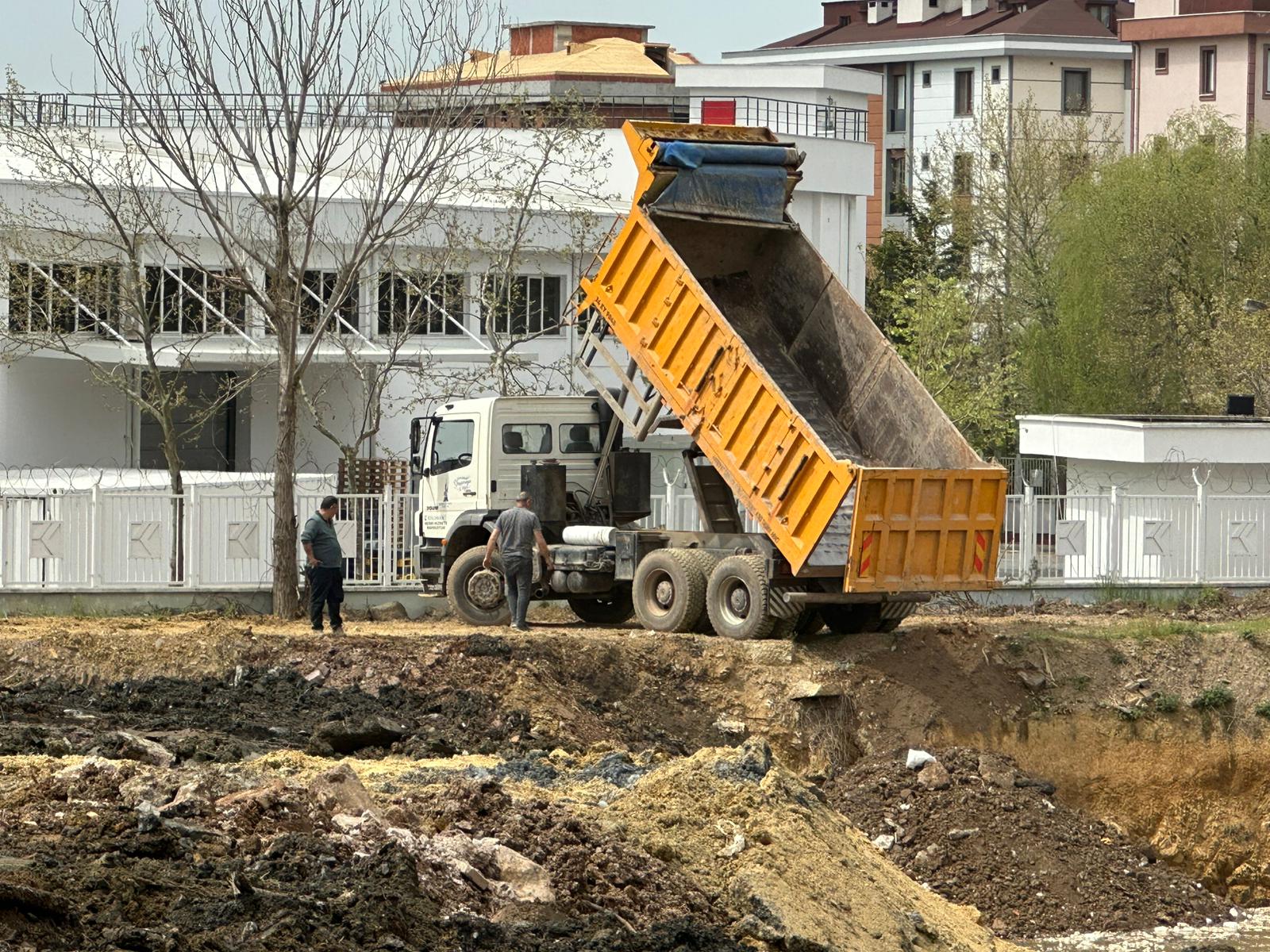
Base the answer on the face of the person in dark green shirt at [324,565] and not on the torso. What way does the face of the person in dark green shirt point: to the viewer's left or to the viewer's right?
to the viewer's right

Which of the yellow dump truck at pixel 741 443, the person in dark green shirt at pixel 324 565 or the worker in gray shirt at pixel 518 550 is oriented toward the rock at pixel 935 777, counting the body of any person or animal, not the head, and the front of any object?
the person in dark green shirt

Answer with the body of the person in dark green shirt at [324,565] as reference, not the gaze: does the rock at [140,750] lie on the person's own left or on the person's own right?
on the person's own right

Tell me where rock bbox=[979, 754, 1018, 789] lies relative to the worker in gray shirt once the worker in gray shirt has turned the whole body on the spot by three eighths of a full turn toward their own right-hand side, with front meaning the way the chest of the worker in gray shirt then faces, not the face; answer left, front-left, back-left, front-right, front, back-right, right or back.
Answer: front

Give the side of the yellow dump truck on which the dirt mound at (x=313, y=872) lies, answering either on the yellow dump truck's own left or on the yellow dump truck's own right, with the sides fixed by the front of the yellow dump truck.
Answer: on the yellow dump truck's own left

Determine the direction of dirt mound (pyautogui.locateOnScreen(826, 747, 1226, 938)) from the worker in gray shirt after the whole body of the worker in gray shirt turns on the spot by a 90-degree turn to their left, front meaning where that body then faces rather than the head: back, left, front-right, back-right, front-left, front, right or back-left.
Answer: back-left

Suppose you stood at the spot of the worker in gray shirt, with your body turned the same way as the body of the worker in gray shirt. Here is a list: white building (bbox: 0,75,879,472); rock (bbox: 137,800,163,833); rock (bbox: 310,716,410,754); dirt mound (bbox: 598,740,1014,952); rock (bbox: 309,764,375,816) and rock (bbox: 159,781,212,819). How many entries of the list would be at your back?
5

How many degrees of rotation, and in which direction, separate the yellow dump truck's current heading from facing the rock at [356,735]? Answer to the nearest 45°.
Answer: approximately 90° to its left

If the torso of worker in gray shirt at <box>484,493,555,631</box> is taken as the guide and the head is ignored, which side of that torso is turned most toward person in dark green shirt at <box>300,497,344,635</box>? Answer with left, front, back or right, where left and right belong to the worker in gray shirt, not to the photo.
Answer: left

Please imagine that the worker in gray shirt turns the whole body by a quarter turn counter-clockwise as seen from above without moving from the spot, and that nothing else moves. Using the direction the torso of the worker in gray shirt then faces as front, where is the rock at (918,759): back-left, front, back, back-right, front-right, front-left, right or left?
back-left

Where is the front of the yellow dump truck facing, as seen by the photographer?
facing away from the viewer and to the left of the viewer

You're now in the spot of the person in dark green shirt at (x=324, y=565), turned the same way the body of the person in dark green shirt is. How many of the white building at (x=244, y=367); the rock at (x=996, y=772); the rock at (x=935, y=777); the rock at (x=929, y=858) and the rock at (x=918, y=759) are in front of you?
4

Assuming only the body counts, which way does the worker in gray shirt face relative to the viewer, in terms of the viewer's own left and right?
facing away from the viewer

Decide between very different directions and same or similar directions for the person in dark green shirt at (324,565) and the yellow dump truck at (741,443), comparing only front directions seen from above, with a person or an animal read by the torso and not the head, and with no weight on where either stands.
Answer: very different directions

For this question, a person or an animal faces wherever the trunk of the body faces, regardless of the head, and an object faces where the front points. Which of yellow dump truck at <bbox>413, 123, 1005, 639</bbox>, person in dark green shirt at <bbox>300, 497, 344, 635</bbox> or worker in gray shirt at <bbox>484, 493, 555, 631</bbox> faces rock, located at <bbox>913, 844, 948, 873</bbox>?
the person in dark green shirt

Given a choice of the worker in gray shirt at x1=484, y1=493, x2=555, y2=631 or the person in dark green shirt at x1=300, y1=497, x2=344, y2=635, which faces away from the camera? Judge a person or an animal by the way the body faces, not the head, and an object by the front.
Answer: the worker in gray shirt
